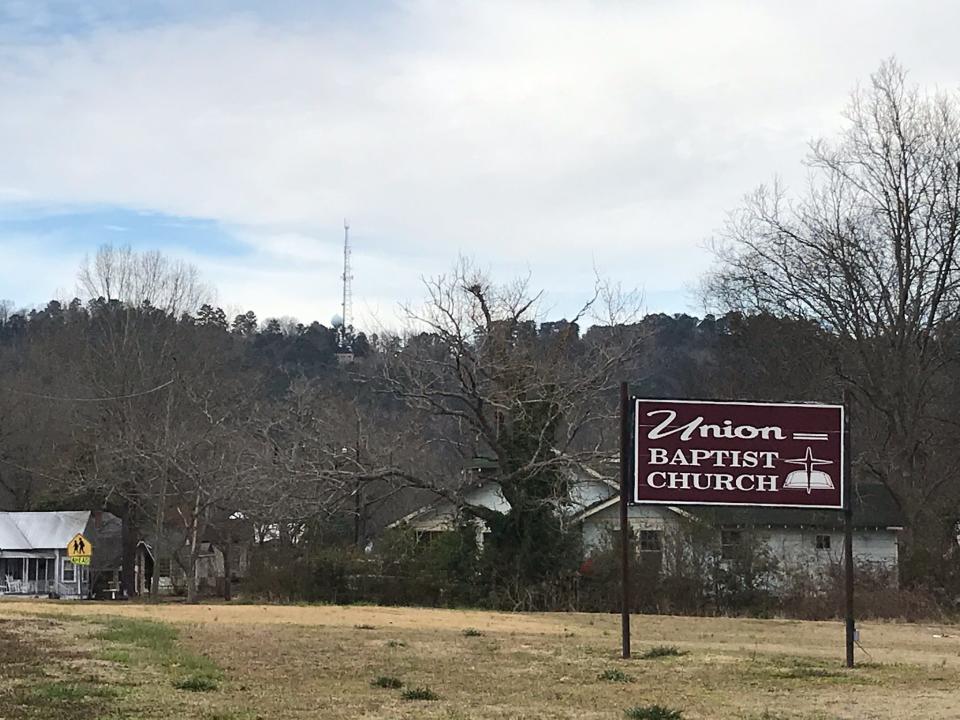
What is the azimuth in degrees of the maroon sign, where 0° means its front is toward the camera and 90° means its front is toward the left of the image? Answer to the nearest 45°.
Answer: approximately 0°

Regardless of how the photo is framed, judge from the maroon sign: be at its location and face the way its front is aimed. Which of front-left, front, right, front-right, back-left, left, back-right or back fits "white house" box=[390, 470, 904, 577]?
back

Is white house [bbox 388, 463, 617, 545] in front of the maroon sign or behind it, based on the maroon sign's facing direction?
behind
